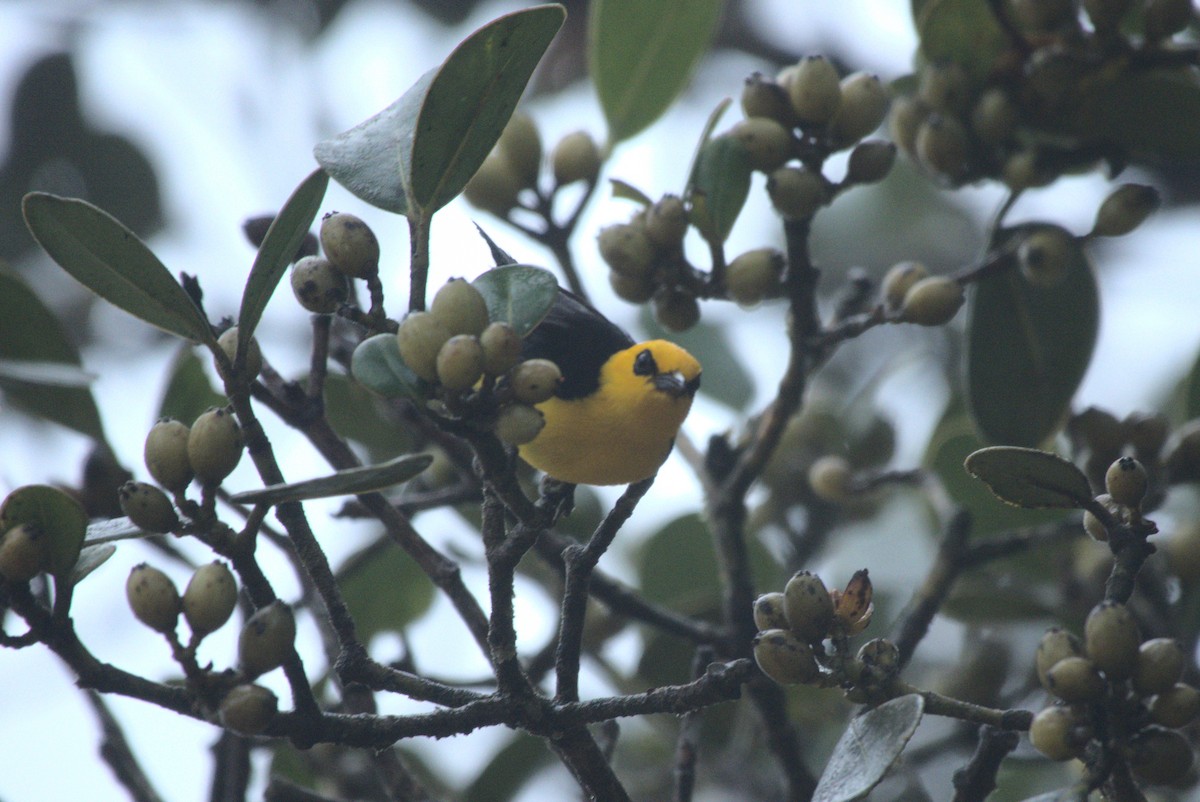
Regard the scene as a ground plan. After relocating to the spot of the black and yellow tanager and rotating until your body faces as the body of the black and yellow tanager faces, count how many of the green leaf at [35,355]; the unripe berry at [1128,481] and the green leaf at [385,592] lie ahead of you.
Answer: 1

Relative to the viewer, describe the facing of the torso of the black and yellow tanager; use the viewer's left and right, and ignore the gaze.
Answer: facing the viewer and to the right of the viewer

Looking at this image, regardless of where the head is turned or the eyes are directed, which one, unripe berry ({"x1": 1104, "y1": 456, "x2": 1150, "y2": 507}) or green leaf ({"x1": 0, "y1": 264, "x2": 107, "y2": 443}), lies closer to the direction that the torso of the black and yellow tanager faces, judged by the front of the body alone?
the unripe berry

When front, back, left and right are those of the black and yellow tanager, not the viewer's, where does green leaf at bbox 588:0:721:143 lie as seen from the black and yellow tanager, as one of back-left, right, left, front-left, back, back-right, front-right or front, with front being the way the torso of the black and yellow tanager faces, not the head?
left

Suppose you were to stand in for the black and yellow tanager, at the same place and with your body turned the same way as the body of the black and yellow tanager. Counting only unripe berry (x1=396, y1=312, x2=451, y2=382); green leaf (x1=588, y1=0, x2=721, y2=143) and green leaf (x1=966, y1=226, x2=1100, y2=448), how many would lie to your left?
2

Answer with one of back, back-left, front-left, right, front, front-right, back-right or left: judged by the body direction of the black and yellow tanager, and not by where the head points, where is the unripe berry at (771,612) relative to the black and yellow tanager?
front-left
